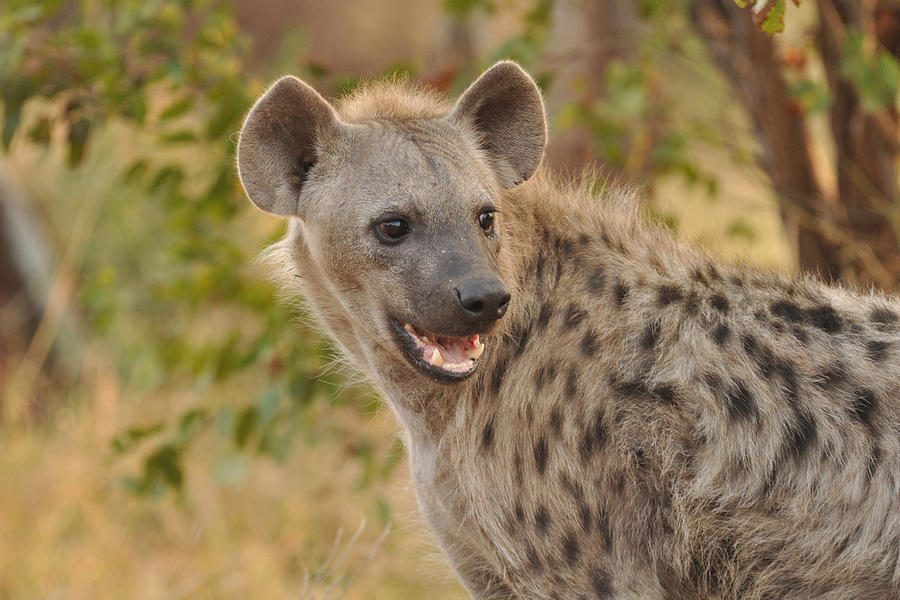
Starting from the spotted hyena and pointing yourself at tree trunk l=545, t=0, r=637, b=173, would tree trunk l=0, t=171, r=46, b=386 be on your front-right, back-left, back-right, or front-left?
front-left

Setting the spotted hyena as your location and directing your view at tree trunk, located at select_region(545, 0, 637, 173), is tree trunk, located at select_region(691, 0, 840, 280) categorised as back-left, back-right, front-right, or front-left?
front-right

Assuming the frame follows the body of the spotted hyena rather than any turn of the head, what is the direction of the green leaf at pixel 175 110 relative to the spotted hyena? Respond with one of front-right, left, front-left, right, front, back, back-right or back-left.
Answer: front-right

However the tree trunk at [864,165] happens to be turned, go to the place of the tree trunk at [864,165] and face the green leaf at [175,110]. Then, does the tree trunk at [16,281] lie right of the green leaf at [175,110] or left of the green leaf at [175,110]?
right

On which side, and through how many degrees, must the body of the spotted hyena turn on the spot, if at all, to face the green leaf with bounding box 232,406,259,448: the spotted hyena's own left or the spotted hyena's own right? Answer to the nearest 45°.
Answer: approximately 45° to the spotted hyena's own right

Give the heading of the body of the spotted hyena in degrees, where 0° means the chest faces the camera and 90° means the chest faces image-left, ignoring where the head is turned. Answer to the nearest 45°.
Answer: approximately 90°

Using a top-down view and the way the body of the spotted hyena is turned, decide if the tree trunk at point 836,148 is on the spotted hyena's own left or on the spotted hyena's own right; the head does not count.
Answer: on the spotted hyena's own right

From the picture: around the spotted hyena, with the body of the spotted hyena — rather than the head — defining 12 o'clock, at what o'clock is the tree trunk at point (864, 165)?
The tree trunk is roughly at 4 o'clock from the spotted hyena.

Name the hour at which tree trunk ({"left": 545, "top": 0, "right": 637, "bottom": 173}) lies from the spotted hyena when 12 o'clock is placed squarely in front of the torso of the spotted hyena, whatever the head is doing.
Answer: The tree trunk is roughly at 3 o'clock from the spotted hyena.

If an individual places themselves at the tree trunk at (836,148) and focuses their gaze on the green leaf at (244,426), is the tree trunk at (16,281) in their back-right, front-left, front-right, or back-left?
front-right
